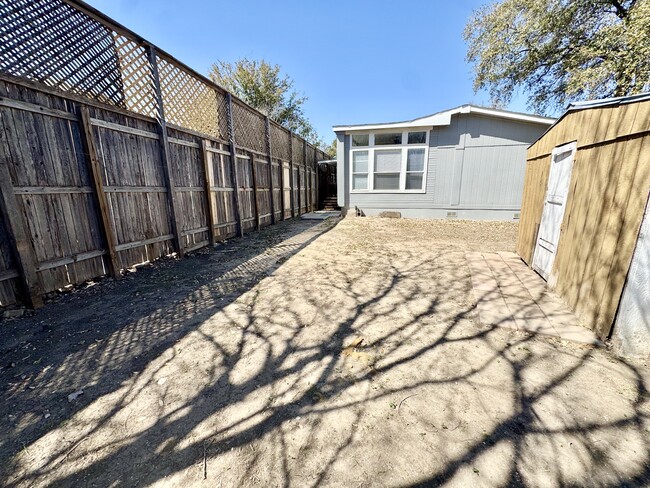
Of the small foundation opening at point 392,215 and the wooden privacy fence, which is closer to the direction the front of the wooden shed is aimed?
the wooden privacy fence

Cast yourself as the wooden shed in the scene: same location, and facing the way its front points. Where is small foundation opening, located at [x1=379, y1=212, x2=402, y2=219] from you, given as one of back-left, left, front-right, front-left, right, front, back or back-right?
right

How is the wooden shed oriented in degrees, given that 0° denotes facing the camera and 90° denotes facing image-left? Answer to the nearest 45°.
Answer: approximately 45°

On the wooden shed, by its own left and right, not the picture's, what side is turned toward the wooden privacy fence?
front

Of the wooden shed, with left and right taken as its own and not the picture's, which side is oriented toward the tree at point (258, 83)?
right

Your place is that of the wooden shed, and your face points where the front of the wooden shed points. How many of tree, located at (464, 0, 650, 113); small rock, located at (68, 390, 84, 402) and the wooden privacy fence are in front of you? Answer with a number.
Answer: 2

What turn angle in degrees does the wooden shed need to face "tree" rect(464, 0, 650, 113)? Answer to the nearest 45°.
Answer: approximately 135° to its right

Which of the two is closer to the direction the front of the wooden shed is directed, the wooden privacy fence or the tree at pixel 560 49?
the wooden privacy fence

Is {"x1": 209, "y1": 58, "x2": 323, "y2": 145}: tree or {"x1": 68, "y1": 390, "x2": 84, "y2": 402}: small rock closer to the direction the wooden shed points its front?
the small rock

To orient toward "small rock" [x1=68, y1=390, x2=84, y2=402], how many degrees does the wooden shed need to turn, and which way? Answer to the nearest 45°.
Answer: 0° — it already faces it
